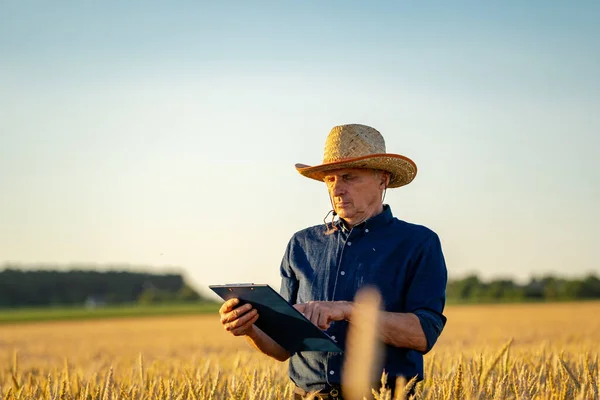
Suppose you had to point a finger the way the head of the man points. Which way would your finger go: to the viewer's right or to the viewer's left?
to the viewer's left

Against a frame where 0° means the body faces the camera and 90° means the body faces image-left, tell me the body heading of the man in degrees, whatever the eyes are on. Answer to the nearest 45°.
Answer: approximately 45°
